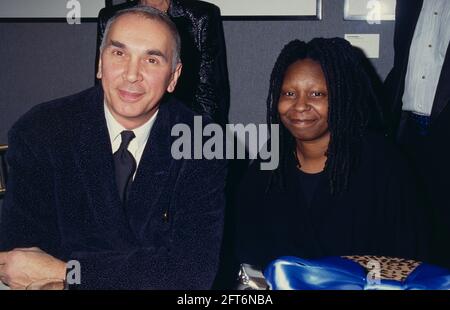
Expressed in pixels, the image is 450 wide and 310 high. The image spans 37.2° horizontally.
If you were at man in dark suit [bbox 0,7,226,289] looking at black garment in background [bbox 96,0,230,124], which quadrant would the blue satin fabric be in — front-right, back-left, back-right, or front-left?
back-right

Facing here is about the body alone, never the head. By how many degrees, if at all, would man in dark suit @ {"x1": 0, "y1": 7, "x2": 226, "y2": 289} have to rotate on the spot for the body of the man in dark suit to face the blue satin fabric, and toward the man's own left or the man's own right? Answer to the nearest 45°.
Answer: approximately 45° to the man's own left

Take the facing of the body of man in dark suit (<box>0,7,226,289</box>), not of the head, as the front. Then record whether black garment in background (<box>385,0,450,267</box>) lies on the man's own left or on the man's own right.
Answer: on the man's own left

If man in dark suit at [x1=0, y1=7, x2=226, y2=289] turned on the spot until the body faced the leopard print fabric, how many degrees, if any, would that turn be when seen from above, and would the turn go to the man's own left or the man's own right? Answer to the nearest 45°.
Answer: approximately 45° to the man's own left
